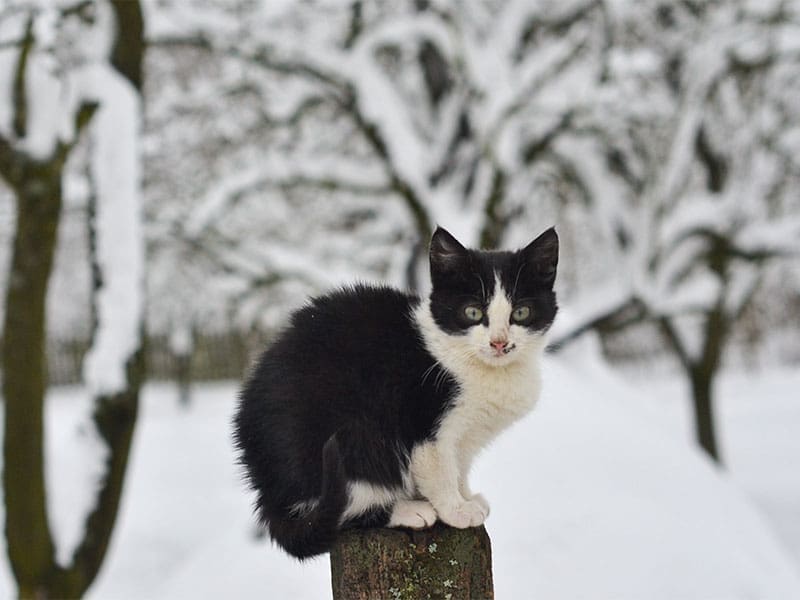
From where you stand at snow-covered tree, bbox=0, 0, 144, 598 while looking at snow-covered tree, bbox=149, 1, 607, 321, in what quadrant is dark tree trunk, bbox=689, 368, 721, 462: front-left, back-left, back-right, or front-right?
front-right

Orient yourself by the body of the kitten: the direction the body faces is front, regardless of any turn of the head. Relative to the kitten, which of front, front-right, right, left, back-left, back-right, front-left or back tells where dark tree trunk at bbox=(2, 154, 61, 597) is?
back-left

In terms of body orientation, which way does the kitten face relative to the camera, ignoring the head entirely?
to the viewer's right

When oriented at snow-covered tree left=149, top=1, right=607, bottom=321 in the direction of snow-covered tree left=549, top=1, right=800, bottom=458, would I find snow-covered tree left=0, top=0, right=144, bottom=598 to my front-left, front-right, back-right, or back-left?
back-right

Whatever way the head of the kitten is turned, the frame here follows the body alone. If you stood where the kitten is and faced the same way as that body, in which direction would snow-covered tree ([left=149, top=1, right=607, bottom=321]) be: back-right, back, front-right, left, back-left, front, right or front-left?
left

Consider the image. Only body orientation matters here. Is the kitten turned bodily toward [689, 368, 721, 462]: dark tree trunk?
no

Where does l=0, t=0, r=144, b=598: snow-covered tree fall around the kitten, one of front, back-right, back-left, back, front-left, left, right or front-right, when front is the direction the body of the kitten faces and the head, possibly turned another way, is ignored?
back-left

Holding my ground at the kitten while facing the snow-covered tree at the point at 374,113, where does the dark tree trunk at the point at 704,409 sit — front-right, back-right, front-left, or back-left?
front-right

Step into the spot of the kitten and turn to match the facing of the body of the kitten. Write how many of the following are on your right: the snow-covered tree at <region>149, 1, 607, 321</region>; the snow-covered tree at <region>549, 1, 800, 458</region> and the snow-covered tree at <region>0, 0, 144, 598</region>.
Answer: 0

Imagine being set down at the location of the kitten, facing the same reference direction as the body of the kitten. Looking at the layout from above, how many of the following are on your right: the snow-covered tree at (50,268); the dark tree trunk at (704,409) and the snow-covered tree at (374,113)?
0

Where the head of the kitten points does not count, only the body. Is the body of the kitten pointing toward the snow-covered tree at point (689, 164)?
no
